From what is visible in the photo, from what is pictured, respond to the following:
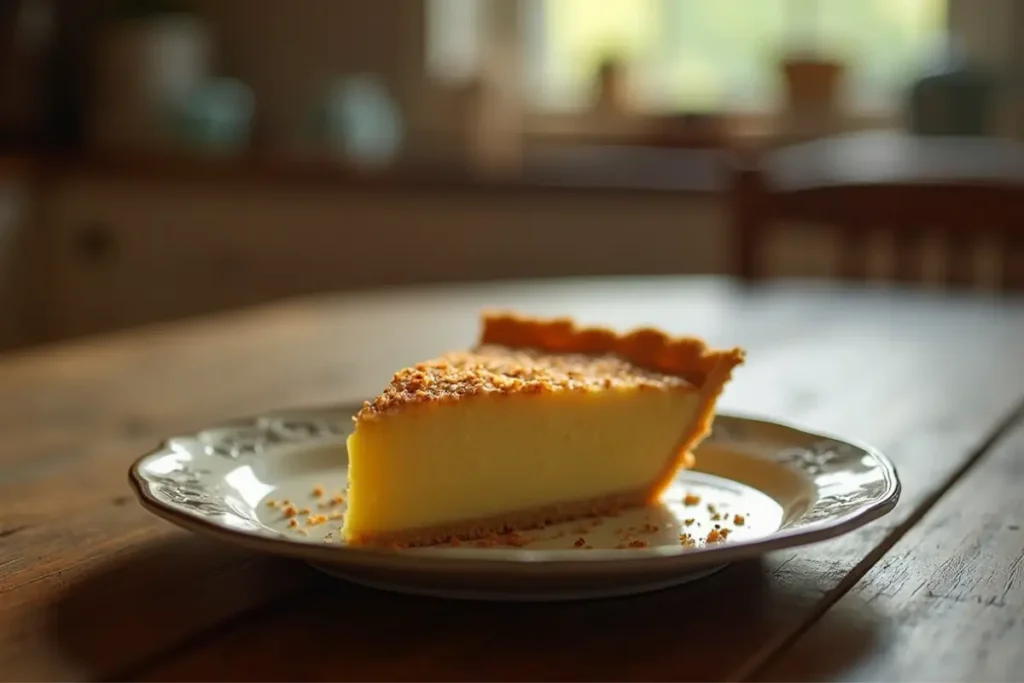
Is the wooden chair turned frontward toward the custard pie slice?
yes

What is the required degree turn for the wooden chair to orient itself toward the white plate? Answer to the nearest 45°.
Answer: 0° — it already faces it

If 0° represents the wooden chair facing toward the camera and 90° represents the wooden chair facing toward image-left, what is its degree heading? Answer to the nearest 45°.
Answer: approximately 0°

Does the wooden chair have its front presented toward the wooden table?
yes

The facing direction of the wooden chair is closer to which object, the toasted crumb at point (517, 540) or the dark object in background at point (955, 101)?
the toasted crumb

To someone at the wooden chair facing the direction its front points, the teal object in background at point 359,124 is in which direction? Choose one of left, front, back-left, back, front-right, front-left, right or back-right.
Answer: back-right

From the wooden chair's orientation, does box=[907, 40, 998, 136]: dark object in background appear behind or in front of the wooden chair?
behind

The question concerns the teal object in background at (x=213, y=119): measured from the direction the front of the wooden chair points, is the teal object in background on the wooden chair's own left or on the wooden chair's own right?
on the wooden chair's own right
